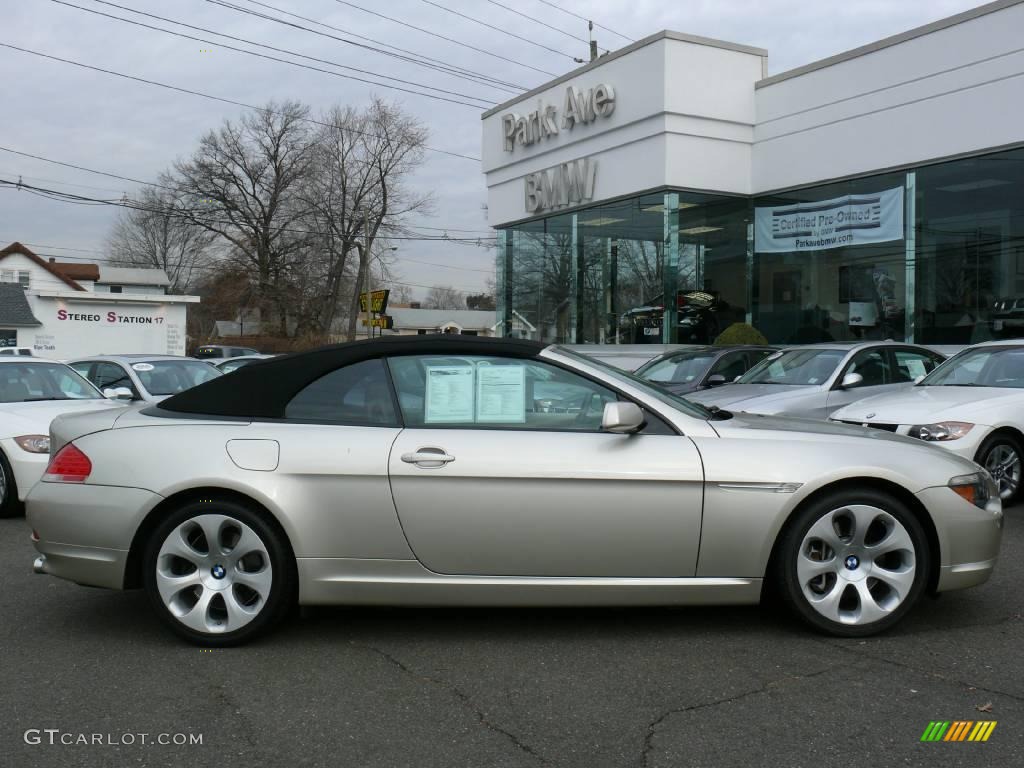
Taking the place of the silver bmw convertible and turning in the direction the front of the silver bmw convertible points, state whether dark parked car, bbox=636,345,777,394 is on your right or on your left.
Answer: on your left

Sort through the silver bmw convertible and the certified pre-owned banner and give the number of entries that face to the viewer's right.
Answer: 1

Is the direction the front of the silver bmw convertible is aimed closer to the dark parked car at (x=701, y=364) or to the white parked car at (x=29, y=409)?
the dark parked car

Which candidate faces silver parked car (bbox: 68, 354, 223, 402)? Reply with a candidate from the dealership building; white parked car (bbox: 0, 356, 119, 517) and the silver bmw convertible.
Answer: the dealership building

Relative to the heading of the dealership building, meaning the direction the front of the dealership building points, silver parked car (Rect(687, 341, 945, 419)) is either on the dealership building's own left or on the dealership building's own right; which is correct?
on the dealership building's own left

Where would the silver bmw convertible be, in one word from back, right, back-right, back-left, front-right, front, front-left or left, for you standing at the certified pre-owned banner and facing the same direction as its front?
front-left

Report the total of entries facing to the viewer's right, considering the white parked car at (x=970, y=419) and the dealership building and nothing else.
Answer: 0

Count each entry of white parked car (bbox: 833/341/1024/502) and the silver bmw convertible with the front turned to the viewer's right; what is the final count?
1

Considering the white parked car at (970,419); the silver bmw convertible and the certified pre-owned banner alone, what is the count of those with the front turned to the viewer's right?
1

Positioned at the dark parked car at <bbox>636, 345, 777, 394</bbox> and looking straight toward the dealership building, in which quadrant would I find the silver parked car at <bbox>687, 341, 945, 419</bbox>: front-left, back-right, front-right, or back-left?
back-right

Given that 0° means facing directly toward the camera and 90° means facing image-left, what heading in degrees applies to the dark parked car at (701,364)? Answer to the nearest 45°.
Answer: approximately 45°

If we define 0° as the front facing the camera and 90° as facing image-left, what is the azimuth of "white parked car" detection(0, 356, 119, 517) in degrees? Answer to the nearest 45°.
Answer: approximately 315°

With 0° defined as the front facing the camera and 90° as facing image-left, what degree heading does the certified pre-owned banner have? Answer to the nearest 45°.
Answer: approximately 45°

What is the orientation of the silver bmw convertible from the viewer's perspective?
to the viewer's right
